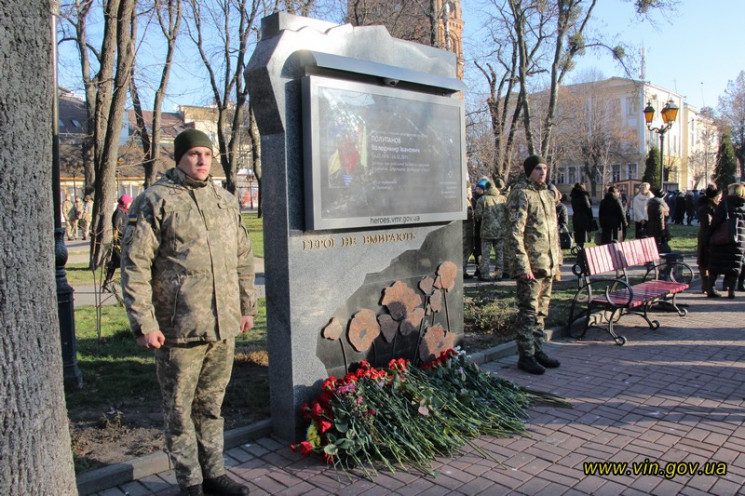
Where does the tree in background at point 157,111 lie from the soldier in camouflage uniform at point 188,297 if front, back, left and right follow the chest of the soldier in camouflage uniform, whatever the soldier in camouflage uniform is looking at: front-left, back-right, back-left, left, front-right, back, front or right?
back-left

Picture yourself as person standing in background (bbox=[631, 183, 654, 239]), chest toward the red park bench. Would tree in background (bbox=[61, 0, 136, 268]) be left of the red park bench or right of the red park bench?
right

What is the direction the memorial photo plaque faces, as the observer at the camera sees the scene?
facing the viewer and to the right of the viewer

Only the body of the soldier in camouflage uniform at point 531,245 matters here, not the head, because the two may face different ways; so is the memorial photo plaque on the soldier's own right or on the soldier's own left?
on the soldier's own right

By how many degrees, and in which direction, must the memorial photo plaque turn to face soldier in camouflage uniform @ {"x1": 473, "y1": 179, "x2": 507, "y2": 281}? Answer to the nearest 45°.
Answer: approximately 135° to its left

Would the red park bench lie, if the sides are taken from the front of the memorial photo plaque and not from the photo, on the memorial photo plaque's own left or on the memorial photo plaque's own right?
on the memorial photo plaque's own left
